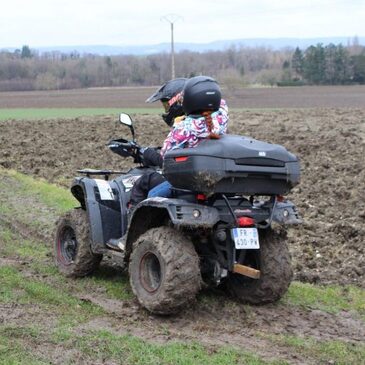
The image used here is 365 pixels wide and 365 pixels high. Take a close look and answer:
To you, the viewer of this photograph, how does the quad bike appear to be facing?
facing away from the viewer and to the left of the viewer

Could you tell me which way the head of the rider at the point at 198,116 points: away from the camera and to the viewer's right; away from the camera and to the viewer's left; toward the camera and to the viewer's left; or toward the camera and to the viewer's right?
away from the camera and to the viewer's left

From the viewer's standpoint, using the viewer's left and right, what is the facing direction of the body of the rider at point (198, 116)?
facing away from the viewer and to the left of the viewer

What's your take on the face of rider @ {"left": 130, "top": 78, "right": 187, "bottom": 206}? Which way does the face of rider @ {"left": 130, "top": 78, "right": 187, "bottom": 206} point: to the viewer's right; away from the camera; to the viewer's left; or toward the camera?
to the viewer's left
